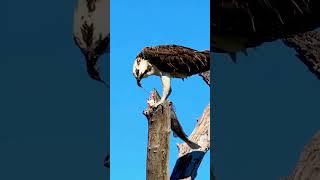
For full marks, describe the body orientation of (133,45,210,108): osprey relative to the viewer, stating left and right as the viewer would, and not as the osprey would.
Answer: facing to the left of the viewer
